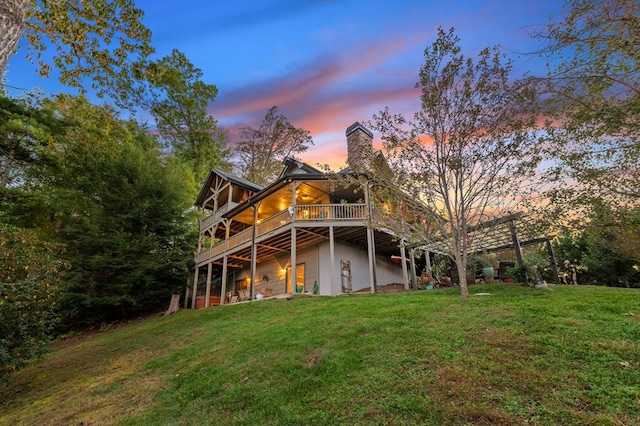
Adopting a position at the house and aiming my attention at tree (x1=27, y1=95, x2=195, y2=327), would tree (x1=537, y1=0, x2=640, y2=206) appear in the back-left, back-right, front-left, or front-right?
back-left

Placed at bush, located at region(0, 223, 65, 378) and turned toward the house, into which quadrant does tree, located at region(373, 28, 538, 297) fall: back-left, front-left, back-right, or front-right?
front-right

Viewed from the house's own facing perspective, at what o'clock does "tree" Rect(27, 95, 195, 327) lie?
The tree is roughly at 2 o'clock from the house.

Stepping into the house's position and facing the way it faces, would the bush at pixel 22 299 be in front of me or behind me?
in front

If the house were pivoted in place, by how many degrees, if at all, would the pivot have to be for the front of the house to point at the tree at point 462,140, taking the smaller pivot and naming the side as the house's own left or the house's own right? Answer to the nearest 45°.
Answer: approximately 90° to the house's own left

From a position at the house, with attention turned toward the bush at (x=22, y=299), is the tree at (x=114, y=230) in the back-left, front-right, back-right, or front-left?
front-right

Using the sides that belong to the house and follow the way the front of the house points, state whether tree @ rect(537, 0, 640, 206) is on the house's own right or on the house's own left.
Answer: on the house's own left
